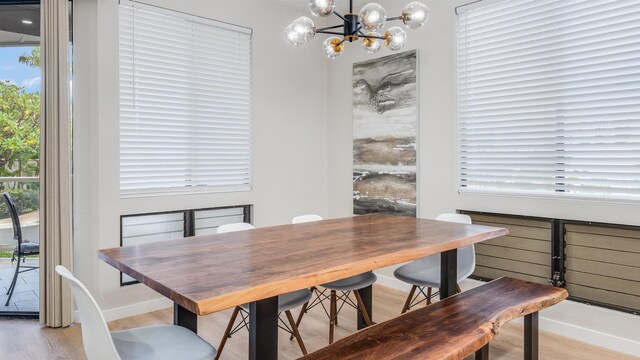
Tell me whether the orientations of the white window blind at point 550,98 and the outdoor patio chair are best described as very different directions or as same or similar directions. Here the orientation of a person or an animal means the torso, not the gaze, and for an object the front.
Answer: very different directions

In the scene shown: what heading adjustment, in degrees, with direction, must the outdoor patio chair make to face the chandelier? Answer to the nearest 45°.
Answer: approximately 45° to its right

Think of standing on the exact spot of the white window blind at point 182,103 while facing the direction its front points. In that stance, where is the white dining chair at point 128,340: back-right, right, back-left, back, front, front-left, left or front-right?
front-right

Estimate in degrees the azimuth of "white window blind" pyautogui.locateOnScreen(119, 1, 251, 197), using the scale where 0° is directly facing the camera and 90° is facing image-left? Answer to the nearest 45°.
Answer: approximately 315°

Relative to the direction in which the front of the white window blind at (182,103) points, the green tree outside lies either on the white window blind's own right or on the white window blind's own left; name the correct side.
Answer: on the white window blind's own right

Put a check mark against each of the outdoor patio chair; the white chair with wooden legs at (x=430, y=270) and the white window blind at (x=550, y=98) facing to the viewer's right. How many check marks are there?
1

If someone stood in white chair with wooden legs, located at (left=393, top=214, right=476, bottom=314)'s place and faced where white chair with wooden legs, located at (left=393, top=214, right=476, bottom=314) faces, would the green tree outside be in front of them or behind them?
in front

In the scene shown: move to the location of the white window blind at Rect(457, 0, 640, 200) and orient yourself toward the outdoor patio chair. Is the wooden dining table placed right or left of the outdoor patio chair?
left

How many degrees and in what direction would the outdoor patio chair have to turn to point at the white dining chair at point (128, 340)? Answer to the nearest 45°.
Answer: approximately 90° to its right

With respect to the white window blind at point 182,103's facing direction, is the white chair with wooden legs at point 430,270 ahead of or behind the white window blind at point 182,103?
ahead

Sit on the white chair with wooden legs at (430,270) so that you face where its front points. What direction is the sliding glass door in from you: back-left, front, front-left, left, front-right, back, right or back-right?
front-right

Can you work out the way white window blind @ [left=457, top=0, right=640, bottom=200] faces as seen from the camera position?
facing the viewer and to the left of the viewer

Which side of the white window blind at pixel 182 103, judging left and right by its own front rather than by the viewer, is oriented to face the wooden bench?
front

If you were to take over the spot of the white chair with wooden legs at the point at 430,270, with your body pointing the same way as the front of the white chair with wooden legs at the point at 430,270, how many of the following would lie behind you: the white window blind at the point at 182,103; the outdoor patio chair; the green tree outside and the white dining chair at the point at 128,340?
0

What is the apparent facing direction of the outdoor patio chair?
to the viewer's right
